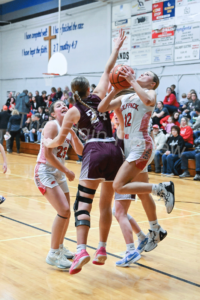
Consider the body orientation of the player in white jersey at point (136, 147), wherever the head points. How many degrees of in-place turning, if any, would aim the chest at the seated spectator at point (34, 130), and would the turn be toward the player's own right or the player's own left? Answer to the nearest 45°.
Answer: approximately 135° to the player's own right

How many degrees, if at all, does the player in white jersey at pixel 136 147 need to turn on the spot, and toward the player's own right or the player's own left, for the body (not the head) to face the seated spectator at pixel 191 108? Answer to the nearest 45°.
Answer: approximately 135° to the player's own right

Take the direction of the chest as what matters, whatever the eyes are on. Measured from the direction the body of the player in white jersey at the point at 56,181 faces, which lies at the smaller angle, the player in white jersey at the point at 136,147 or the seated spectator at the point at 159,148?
the player in white jersey

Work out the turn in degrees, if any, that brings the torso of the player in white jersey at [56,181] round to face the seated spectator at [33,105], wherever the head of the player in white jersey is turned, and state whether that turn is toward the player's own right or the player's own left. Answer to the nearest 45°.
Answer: approximately 135° to the player's own left

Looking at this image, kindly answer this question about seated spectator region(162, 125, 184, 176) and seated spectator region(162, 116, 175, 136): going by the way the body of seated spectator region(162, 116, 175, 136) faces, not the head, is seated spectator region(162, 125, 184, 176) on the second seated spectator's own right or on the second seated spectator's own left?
on the second seated spectator's own left

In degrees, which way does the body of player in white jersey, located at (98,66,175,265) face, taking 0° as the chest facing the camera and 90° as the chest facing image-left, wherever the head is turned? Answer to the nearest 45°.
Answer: approximately 45°

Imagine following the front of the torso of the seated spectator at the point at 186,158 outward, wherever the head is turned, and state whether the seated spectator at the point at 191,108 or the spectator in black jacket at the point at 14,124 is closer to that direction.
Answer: the spectator in black jacket

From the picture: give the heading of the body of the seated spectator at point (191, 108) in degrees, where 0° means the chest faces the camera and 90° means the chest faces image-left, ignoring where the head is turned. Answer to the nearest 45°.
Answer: approximately 45°

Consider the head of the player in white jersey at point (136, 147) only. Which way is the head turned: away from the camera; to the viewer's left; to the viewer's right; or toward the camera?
to the viewer's left
